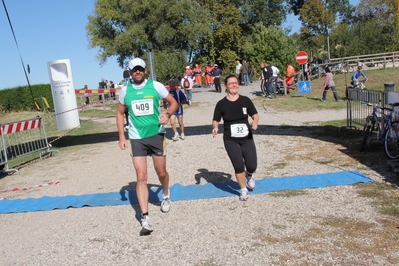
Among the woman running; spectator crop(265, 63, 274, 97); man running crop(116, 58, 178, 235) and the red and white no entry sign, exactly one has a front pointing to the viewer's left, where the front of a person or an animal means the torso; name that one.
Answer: the spectator

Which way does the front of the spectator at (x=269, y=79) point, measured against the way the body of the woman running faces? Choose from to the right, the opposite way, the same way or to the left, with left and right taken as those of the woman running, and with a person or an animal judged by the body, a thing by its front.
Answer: to the right

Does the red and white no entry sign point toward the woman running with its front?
yes

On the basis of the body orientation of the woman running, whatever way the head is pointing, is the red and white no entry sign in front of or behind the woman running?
behind

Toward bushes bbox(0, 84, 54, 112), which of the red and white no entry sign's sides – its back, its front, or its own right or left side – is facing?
right

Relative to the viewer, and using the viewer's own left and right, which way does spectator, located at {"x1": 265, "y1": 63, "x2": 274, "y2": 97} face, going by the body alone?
facing to the left of the viewer
